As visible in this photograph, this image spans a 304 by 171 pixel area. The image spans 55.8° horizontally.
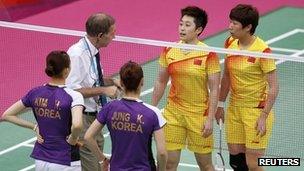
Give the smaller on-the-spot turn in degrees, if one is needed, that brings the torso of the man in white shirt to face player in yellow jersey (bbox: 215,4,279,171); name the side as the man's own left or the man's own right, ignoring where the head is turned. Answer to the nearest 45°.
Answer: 0° — they already face them

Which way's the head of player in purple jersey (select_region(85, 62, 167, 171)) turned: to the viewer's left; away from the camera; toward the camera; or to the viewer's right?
away from the camera

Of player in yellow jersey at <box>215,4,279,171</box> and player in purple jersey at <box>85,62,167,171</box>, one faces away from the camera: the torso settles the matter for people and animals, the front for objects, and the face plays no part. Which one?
the player in purple jersey

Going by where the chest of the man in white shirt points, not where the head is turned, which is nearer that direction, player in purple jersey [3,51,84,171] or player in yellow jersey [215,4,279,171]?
the player in yellow jersey

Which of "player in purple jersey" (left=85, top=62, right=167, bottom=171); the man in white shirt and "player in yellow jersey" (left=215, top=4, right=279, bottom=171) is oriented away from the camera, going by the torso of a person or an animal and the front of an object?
the player in purple jersey

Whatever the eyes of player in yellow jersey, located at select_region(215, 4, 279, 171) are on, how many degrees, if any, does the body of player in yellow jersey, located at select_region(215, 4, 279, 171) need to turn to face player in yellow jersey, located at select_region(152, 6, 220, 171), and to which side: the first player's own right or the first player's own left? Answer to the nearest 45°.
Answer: approximately 45° to the first player's own right

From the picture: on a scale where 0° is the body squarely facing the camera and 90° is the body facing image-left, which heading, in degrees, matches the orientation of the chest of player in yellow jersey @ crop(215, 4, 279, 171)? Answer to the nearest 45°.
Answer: approximately 45°

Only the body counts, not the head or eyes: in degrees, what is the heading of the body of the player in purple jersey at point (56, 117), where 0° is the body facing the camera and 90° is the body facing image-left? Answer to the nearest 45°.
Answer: approximately 225°

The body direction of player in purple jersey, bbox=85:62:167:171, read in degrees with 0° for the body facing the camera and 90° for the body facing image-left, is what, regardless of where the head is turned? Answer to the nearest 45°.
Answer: approximately 180°

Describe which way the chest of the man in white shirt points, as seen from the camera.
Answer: to the viewer's right
